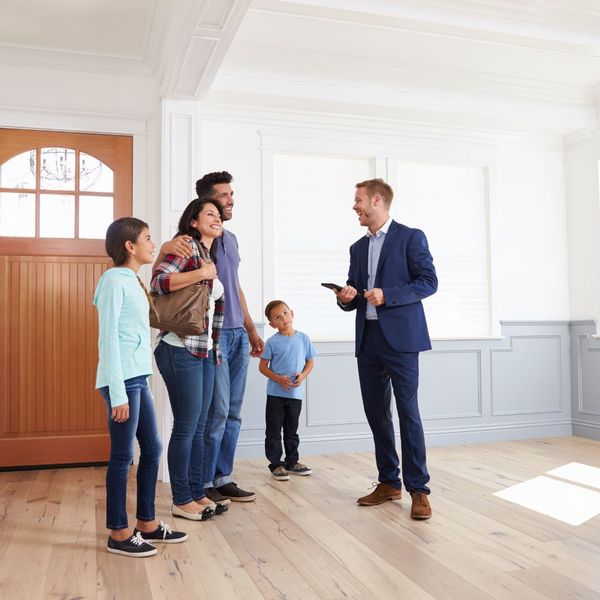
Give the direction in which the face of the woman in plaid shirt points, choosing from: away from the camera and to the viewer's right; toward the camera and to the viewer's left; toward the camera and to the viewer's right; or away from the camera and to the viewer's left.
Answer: toward the camera and to the viewer's right

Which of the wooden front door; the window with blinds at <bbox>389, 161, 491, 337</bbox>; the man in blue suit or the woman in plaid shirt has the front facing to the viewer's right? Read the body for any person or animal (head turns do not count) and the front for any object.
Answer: the woman in plaid shirt

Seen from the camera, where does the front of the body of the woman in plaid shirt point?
to the viewer's right

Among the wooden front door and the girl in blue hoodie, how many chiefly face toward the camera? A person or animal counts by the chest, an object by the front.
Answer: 1

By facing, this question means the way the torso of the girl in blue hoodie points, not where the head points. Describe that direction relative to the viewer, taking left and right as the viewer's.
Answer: facing to the right of the viewer

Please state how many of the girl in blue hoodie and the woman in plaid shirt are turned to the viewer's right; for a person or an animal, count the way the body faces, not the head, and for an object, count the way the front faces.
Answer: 2

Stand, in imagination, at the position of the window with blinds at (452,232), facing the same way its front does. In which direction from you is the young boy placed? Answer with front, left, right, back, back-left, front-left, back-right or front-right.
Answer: front-right

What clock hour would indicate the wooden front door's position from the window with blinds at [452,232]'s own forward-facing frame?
The wooden front door is roughly at 2 o'clock from the window with blinds.

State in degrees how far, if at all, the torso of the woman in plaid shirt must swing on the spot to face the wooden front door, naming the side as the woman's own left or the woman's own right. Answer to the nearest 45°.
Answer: approximately 135° to the woman's own left

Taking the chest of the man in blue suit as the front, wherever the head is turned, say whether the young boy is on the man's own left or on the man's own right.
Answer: on the man's own right

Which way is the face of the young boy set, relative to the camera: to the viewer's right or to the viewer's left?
to the viewer's right
